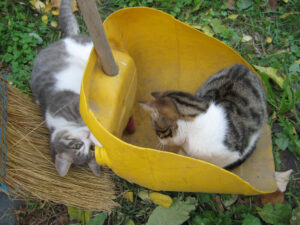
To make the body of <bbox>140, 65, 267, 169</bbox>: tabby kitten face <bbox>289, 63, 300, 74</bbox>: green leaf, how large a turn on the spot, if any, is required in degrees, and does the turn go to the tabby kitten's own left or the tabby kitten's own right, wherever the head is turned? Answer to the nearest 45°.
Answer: approximately 135° to the tabby kitten's own right

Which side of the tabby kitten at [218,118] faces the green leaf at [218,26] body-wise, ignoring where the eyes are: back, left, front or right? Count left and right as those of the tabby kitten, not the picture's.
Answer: right

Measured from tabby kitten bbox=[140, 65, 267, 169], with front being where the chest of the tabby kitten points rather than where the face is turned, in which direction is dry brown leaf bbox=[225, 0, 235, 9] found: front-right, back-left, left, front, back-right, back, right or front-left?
right

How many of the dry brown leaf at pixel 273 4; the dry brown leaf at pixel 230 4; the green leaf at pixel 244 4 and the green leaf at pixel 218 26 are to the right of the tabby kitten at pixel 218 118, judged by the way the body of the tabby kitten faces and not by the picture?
4

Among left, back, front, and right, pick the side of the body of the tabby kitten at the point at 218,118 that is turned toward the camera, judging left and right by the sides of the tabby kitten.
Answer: left

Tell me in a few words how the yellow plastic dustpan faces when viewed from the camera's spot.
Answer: facing to the right of the viewer

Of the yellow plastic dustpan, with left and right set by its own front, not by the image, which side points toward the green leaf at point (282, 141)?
front

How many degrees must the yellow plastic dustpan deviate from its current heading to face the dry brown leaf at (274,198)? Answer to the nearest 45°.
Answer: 0° — it already faces it
